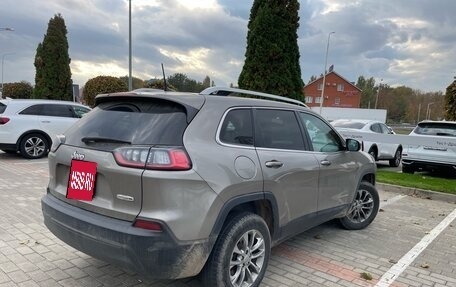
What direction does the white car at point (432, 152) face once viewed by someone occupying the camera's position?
facing away from the viewer

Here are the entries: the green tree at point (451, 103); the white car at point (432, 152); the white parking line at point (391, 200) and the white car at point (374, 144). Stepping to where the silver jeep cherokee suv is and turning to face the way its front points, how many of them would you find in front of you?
4

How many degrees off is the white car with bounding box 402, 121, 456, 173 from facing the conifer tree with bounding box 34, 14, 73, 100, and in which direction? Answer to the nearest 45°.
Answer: approximately 90° to its left

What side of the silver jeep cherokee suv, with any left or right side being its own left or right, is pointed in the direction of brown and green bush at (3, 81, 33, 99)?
left

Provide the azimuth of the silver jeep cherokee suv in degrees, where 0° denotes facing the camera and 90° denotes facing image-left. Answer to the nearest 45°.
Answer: approximately 225°

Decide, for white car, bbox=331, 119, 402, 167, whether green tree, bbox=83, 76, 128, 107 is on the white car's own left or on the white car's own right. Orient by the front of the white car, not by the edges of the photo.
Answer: on the white car's own left

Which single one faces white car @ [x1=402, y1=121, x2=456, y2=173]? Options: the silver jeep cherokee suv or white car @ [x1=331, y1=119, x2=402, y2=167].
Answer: the silver jeep cherokee suv

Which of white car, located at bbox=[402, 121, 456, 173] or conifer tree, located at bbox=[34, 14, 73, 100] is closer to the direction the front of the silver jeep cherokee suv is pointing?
the white car

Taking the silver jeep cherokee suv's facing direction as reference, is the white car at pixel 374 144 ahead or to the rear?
ahead

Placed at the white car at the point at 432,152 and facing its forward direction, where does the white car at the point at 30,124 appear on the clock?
the white car at the point at 30,124 is roughly at 8 o'clock from the white car at the point at 432,152.

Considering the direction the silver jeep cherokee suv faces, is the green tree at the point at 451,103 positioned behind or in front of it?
in front

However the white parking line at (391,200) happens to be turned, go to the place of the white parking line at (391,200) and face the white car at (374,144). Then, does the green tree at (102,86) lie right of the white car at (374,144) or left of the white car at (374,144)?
left

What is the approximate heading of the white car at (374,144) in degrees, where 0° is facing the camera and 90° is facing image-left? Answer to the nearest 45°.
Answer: approximately 225°
